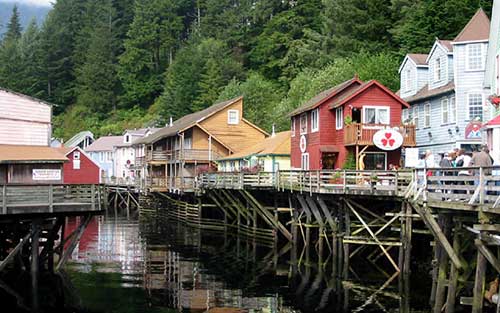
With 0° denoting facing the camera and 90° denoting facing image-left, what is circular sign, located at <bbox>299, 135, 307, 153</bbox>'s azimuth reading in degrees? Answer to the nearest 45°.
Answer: approximately 45°

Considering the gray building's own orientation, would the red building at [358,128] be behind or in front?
in front

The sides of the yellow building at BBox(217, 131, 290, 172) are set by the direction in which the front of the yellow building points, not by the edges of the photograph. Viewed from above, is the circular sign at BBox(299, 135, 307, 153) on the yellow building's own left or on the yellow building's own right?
on the yellow building's own left

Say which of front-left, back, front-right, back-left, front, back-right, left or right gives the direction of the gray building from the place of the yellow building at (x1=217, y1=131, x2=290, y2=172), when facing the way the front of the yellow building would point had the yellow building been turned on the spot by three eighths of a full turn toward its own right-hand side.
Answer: back-right

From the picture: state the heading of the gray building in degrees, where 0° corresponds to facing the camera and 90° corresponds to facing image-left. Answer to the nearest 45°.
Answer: approximately 45°

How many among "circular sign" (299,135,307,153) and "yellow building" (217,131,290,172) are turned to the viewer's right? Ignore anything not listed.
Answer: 0

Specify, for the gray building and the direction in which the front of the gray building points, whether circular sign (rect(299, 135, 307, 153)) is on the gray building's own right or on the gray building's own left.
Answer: on the gray building's own right

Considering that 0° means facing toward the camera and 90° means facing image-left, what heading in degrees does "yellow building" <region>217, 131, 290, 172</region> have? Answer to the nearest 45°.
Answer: approximately 45°
